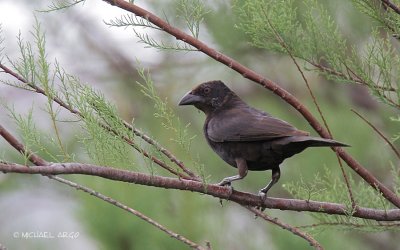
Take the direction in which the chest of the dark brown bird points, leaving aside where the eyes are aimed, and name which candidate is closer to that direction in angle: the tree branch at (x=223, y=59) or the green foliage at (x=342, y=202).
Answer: the tree branch

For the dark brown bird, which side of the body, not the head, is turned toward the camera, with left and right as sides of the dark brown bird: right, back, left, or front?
left
